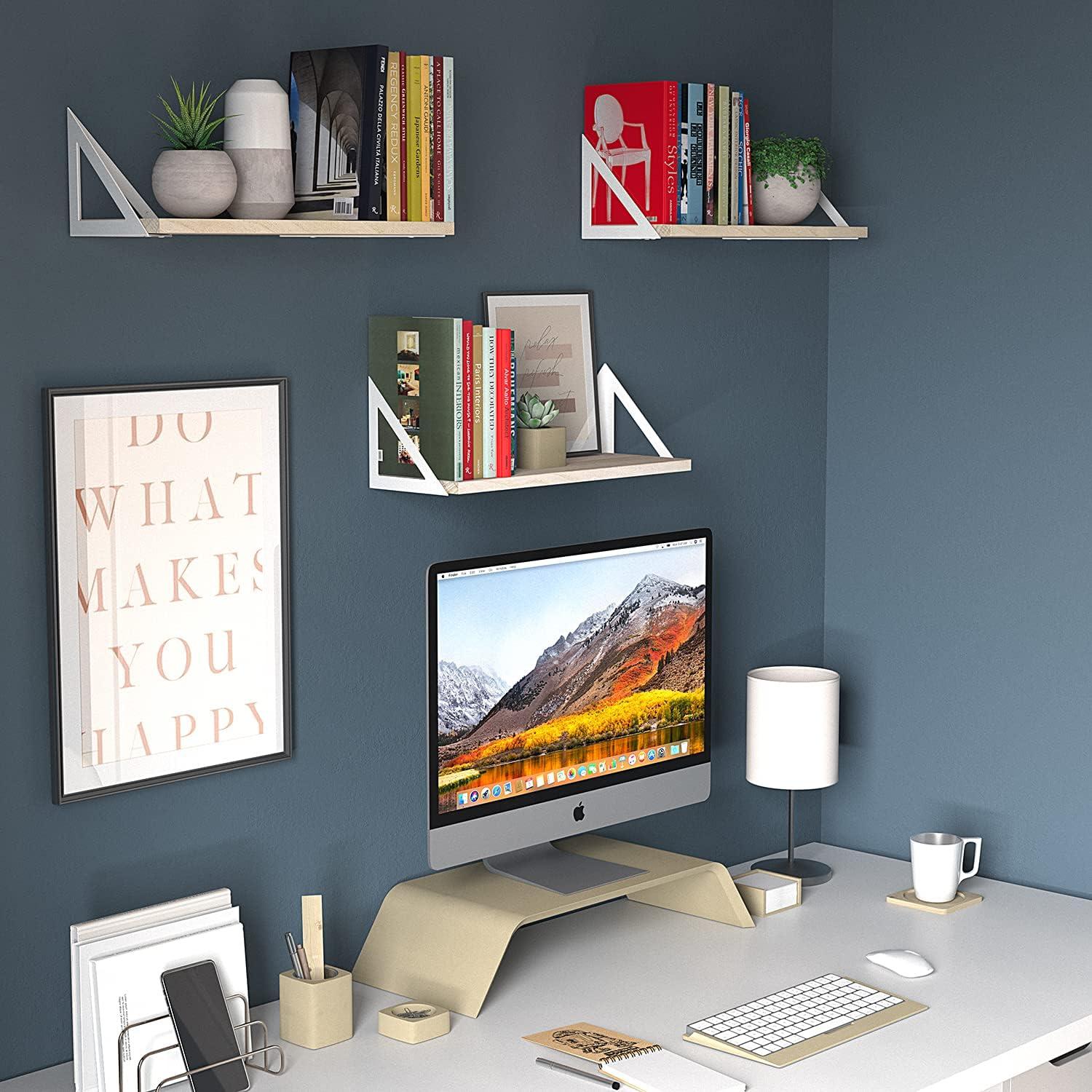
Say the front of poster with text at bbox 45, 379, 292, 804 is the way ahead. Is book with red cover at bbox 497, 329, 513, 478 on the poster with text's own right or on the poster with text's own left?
on the poster with text's own left

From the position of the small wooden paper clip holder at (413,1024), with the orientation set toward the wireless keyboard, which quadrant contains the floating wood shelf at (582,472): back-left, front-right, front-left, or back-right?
front-left

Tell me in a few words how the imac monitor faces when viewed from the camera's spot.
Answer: facing the viewer and to the right of the viewer

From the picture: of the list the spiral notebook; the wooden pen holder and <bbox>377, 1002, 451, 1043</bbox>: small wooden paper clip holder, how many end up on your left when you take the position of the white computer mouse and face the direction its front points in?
3

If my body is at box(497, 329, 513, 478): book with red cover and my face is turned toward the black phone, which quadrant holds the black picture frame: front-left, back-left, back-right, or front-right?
front-right

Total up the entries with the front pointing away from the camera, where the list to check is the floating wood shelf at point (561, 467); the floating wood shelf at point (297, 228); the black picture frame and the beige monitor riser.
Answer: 0

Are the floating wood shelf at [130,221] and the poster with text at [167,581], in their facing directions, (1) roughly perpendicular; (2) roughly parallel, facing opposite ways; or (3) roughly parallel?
roughly parallel

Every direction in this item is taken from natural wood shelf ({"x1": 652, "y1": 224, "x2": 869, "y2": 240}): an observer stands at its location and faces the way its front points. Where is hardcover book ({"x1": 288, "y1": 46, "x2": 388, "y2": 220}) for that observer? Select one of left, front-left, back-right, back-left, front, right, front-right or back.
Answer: right

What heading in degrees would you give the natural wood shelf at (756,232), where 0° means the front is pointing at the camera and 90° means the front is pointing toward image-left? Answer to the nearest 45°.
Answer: approximately 315°
